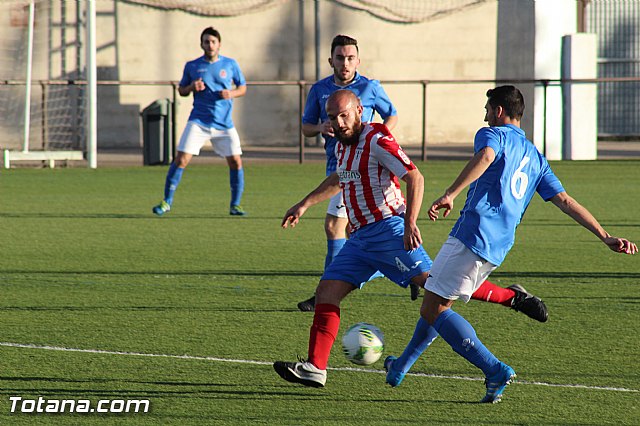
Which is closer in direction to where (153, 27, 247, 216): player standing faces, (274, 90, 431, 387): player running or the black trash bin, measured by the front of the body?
the player running

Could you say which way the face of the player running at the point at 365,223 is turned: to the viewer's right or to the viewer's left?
to the viewer's left

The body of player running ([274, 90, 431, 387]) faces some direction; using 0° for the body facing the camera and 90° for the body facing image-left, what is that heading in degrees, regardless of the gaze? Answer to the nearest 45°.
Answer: approximately 45°

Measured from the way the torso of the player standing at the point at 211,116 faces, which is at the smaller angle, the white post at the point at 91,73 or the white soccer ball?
the white soccer ball

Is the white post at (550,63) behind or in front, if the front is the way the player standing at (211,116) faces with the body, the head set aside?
behind

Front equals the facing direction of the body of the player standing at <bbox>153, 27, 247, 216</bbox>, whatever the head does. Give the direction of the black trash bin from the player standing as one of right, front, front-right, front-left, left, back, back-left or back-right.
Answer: back

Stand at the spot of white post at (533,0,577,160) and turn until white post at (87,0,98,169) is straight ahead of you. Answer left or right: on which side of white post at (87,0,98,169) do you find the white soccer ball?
left

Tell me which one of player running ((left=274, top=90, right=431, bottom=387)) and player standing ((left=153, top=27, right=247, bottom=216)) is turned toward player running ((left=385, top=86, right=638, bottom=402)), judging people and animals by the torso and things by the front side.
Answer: the player standing

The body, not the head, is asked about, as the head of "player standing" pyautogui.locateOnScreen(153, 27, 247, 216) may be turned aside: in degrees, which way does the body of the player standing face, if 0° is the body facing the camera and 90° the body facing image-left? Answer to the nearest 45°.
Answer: approximately 0°
